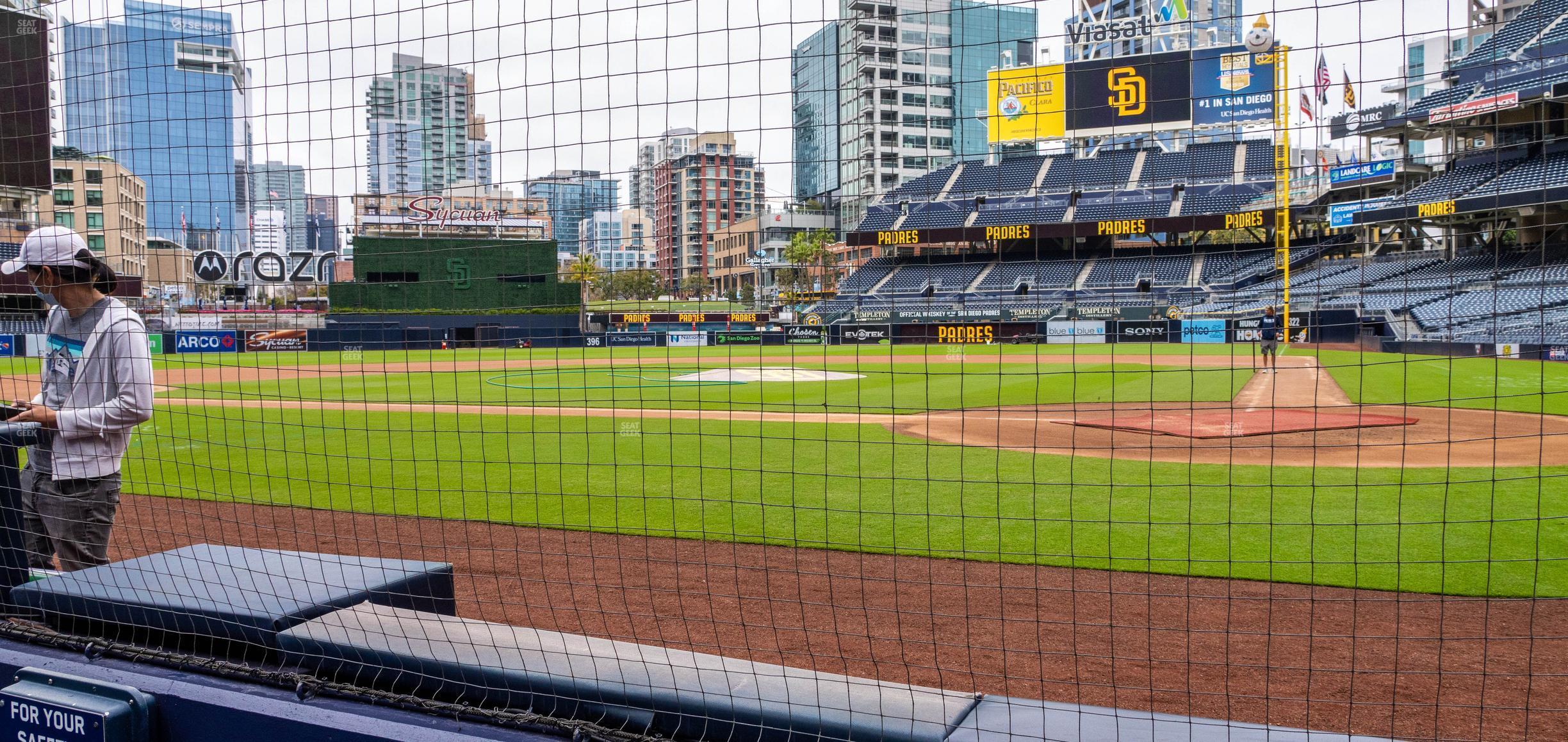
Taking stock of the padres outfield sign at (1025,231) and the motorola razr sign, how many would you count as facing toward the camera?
2

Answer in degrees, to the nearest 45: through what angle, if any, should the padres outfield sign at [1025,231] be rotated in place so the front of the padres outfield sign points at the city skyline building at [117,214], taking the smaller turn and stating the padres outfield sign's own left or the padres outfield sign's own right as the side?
approximately 90° to the padres outfield sign's own right

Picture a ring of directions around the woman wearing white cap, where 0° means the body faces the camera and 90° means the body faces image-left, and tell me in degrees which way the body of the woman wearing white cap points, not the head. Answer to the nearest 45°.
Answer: approximately 45°

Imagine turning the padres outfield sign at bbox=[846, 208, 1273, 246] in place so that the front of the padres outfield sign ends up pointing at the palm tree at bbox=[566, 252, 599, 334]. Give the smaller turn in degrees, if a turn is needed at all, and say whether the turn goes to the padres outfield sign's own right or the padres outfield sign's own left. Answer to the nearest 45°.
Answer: approximately 45° to the padres outfield sign's own right
